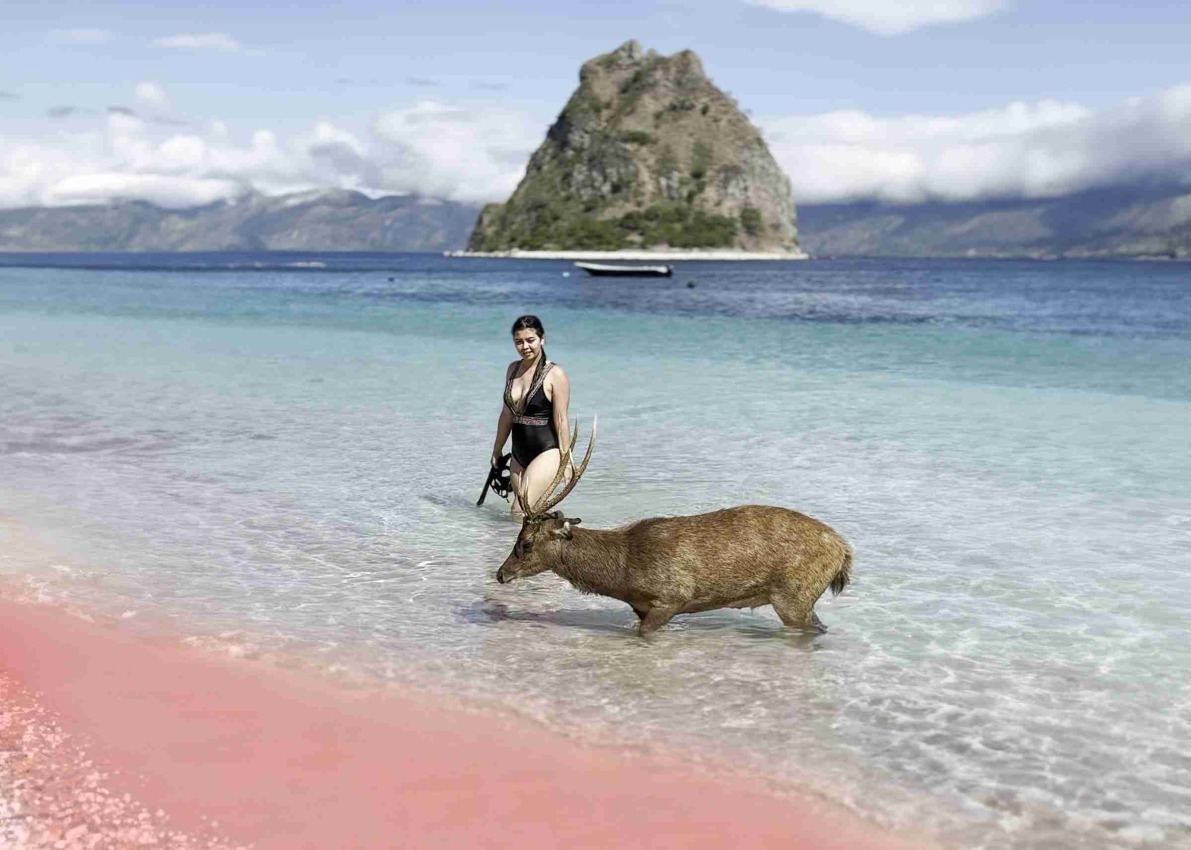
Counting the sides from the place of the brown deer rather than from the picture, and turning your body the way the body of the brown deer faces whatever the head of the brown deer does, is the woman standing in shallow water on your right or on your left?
on your right

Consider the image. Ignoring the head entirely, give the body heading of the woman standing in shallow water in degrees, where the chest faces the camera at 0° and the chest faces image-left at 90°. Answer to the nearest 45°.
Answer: approximately 45°

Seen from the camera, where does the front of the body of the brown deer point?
to the viewer's left

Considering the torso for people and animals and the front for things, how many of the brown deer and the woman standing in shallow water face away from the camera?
0

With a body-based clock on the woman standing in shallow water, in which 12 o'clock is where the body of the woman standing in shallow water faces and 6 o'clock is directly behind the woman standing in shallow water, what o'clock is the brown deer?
The brown deer is roughly at 10 o'clock from the woman standing in shallow water.
